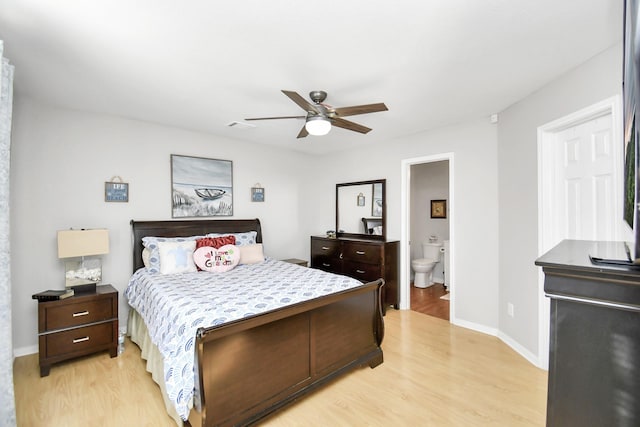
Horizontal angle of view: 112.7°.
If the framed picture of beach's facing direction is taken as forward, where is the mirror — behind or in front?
in front

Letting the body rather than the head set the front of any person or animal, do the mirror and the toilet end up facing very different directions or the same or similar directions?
same or similar directions

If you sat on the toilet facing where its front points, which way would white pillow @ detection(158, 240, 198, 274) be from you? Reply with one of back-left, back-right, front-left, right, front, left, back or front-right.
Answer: front

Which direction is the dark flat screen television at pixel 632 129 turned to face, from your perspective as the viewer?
facing to the left of the viewer

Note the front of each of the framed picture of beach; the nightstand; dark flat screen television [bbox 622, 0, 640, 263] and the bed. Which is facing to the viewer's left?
the dark flat screen television

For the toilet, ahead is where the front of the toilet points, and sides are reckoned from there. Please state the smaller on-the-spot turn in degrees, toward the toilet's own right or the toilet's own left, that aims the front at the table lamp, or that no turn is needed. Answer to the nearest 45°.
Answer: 0° — it already faces it

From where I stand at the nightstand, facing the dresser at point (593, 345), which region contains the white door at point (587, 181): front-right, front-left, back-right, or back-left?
front-left

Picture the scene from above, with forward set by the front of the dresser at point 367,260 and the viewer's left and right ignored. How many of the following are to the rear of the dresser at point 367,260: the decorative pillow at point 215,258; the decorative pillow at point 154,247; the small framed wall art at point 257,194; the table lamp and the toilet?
1

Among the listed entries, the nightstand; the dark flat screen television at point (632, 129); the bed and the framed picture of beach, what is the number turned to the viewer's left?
1

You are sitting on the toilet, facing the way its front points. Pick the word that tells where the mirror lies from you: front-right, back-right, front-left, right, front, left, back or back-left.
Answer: front

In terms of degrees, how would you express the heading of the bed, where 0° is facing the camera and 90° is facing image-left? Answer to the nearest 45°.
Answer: approximately 315°

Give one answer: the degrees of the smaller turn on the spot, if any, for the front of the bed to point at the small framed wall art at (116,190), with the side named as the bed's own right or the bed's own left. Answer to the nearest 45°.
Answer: approximately 180°

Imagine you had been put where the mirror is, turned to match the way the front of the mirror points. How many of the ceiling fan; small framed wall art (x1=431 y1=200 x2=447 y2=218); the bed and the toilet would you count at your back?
2

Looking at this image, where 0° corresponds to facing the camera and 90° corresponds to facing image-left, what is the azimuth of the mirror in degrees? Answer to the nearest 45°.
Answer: approximately 45°

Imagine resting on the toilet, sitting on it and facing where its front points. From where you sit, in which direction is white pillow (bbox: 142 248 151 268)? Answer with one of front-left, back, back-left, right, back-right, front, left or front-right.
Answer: front
